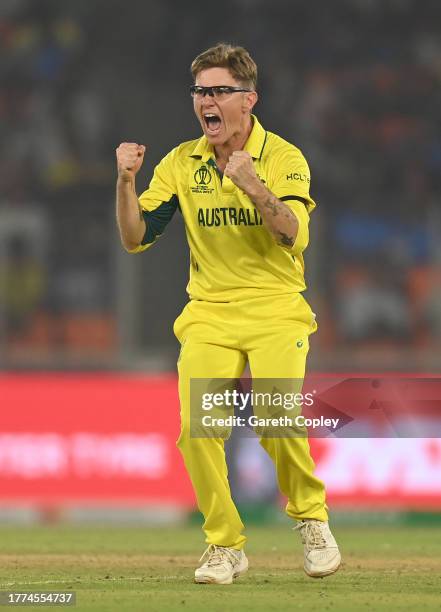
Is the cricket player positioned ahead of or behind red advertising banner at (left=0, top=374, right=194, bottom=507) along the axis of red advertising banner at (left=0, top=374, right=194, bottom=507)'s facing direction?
ahead

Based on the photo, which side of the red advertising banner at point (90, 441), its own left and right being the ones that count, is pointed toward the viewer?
front
